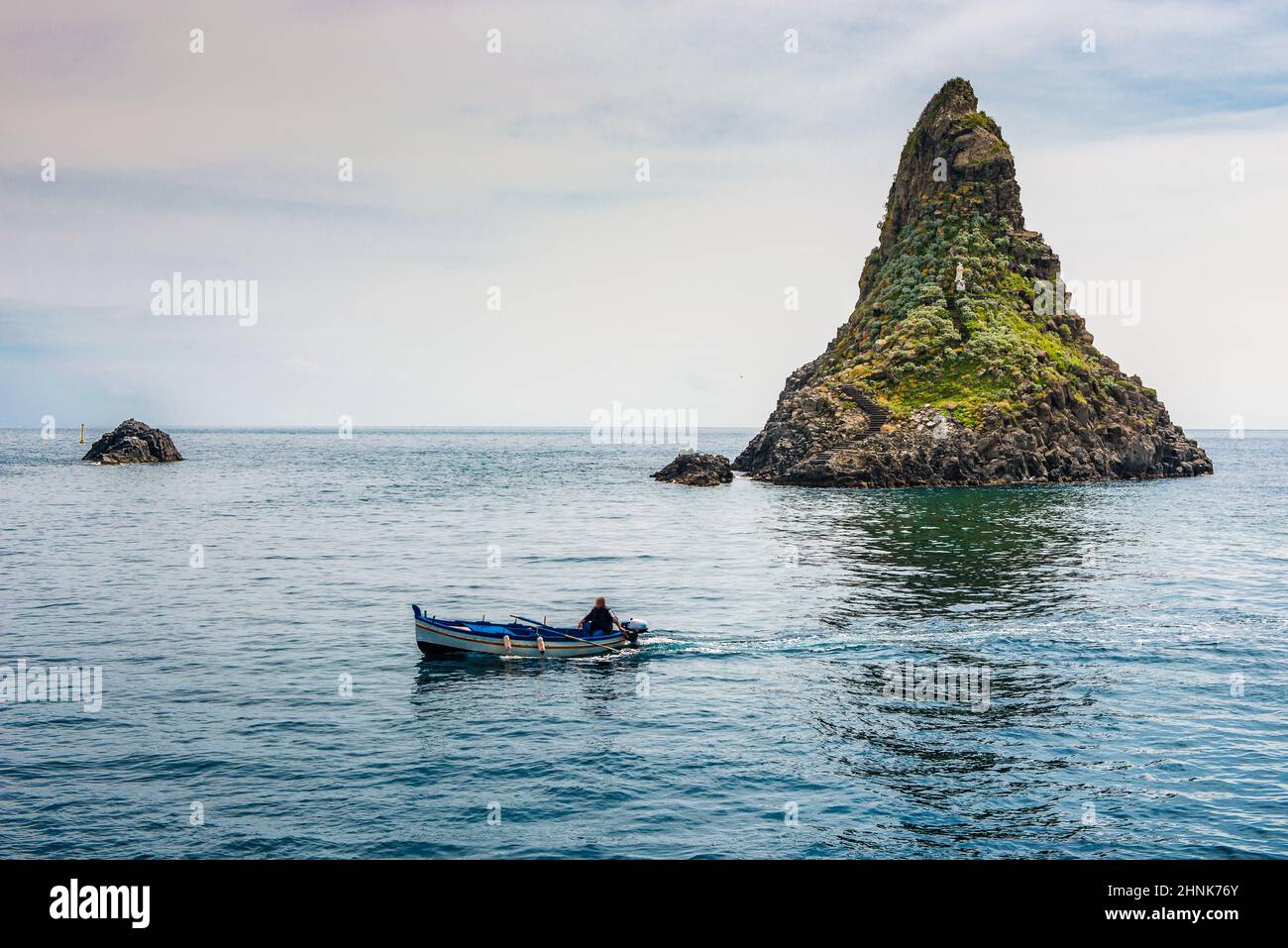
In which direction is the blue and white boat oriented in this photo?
to the viewer's left
